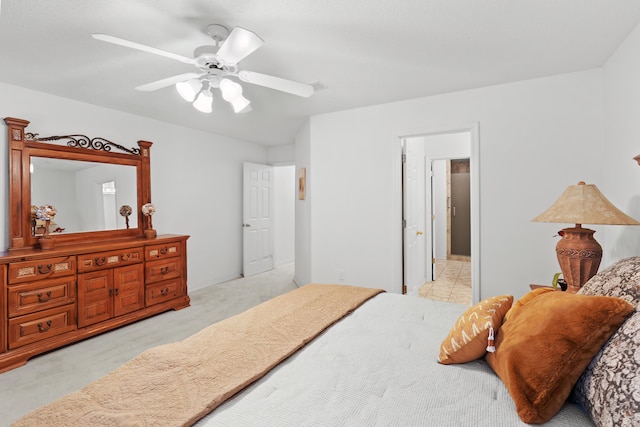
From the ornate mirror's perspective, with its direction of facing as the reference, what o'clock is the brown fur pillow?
The brown fur pillow is roughly at 1 o'clock from the ornate mirror.

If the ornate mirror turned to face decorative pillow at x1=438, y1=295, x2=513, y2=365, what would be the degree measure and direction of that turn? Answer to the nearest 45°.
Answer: approximately 45° to its right

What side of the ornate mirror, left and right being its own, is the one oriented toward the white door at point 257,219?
left

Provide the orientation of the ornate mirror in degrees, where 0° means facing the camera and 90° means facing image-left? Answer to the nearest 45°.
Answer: approximately 315°

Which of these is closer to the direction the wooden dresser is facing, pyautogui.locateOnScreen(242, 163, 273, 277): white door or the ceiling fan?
the ceiling fan

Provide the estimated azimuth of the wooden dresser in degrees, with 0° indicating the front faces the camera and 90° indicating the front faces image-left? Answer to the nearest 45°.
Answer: approximately 315°

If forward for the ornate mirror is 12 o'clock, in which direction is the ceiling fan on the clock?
The ceiling fan is roughly at 1 o'clock from the ornate mirror.
